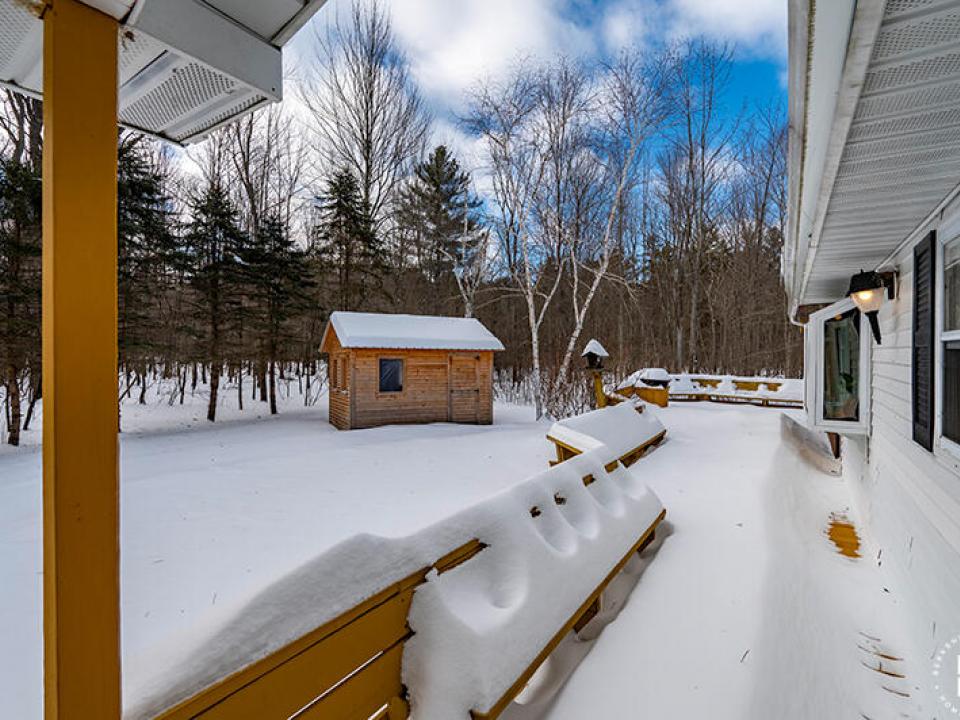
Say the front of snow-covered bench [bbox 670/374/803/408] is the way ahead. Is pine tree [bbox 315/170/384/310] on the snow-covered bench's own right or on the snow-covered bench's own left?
on the snow-covered bench's own right

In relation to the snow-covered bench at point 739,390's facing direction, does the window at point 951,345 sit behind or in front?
in front

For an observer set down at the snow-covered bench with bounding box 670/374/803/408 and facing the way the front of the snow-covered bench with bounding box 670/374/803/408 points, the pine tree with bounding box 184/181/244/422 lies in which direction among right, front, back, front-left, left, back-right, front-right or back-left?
front-right

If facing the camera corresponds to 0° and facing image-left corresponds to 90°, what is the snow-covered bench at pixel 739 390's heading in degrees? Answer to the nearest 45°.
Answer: approximately 0°

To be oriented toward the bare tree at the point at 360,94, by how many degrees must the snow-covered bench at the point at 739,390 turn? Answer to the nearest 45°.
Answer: approximately 90° to its right
